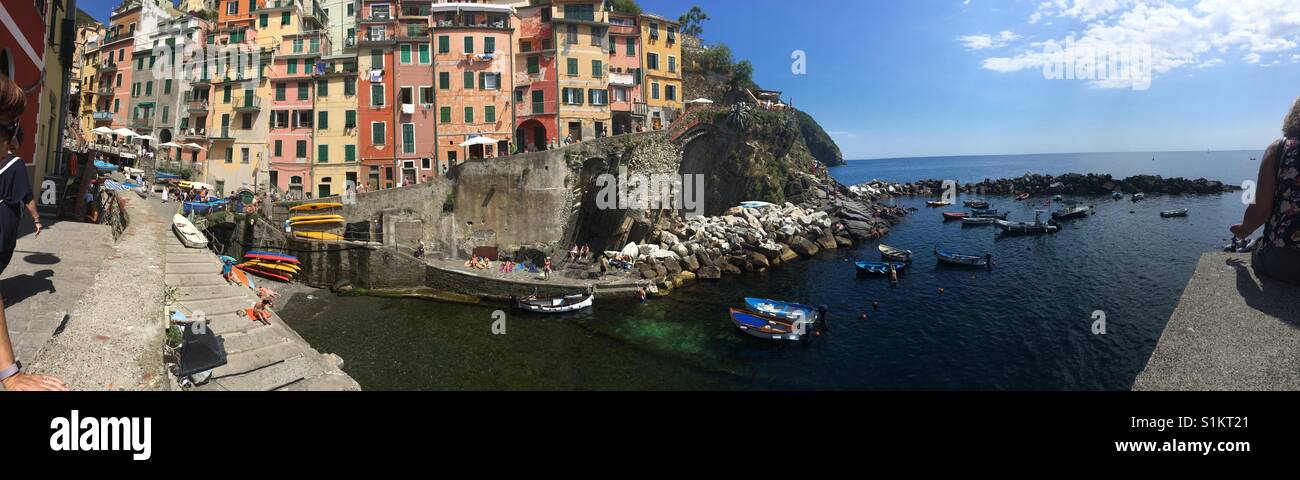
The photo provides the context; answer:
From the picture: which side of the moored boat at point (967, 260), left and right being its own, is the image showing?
left

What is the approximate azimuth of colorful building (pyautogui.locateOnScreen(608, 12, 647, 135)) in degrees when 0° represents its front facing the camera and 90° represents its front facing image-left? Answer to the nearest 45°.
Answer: approximately 0°

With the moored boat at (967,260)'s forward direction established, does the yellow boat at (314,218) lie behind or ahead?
ahead

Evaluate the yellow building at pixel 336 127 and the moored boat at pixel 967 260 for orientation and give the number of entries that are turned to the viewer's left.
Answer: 1

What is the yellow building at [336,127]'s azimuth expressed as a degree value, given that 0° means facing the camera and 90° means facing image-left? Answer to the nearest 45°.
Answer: approximately 0°

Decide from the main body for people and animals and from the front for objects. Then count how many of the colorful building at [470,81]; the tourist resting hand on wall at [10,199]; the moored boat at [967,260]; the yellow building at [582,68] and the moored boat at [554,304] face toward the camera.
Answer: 2
